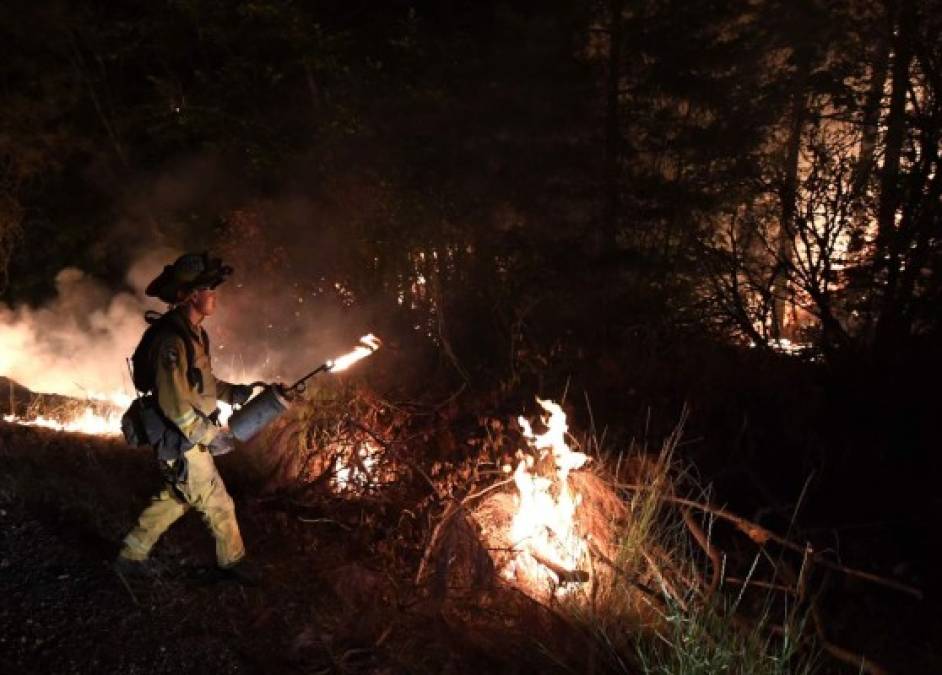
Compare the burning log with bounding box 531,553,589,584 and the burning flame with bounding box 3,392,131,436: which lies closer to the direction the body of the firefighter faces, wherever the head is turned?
the burning log

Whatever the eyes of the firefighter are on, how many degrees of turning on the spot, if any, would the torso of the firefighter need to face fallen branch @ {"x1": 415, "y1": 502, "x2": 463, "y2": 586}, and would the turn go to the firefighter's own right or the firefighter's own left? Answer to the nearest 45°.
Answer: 0° — they already face it

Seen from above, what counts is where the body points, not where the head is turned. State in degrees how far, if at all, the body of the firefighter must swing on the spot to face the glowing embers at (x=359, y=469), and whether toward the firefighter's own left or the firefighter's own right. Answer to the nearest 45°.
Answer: approximately 45° to the firefighter's own left

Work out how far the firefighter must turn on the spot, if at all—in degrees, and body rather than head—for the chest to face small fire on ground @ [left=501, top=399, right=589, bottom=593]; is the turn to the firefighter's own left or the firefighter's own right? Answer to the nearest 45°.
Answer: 0° — they already face it

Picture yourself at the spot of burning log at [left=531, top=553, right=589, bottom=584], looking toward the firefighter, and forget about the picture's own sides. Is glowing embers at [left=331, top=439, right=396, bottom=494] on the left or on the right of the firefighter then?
right

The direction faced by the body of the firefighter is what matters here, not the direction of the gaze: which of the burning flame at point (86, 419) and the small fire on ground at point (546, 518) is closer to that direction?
the small fire on ground

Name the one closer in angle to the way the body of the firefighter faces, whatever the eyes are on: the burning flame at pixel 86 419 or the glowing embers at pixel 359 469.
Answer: the glowing embers

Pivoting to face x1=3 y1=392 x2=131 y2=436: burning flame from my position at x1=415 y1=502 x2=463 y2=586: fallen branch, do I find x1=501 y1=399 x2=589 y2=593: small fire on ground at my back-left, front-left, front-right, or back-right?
back-right

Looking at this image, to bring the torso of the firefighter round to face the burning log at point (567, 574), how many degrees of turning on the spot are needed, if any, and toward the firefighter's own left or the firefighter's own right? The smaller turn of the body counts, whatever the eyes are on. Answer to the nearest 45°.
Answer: approximately 45° to the firefighter's own right

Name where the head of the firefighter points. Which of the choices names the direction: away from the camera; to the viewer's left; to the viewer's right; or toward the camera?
to the viewer's right

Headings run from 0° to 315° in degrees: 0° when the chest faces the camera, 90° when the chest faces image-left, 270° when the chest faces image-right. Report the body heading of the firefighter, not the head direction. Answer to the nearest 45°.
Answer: approximately 270°

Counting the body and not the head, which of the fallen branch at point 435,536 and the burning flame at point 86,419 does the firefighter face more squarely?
the fallen branch
